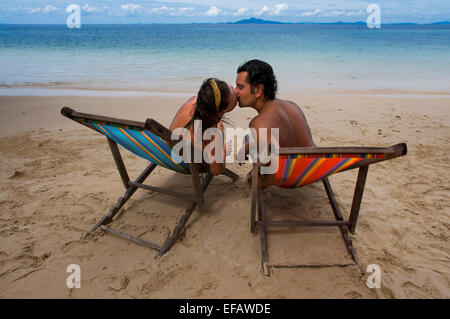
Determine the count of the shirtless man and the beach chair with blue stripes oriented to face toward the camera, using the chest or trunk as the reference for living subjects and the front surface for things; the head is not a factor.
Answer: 0

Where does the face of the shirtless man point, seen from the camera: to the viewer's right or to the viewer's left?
to the viewer's left

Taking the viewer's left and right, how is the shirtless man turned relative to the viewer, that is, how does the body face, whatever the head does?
facing away from the viewer and to the left of the viewer

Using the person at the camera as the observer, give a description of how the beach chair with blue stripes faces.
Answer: facing away from the viewer and to the right of the viewer
